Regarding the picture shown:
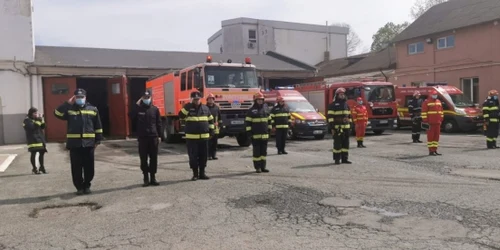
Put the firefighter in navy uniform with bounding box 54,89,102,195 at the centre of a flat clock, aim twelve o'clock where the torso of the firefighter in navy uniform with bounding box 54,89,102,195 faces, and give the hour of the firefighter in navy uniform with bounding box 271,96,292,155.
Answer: the firefighter in navy uniform with bounding box 271,96,292,155 is roughly at 8 o'clock from the firefighter in navy uniform with bounding box 54,89,102,195.

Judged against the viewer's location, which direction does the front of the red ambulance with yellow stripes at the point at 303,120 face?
facing the viewer and to the right of the viewer

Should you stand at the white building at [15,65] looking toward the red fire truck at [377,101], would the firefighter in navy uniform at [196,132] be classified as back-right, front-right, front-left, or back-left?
front-right

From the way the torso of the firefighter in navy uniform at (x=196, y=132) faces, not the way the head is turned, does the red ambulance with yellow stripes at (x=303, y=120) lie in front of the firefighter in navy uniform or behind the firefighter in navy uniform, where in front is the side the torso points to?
behind

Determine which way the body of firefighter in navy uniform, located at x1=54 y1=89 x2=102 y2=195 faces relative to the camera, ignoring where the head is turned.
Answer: toward the camera

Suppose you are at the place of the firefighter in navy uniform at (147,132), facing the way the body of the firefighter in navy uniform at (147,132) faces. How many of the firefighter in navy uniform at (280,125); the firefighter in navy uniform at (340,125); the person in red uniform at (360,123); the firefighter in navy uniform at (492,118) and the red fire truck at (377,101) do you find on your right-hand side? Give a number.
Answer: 0

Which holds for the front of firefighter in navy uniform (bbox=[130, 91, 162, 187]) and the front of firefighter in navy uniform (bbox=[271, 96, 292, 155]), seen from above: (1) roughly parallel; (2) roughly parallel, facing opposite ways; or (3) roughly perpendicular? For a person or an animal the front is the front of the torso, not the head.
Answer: roughly parallel

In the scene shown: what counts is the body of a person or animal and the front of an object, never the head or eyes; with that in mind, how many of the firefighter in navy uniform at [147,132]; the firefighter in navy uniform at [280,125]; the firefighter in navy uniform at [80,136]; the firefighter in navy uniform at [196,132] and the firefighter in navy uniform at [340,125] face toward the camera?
5

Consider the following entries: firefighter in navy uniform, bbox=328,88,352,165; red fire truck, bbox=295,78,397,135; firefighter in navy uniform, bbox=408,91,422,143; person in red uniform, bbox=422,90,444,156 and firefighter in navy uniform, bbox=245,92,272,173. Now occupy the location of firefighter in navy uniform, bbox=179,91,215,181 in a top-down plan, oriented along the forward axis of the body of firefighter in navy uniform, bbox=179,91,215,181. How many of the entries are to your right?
0

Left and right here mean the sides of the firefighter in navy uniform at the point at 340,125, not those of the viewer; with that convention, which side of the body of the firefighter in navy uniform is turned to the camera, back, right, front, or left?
front

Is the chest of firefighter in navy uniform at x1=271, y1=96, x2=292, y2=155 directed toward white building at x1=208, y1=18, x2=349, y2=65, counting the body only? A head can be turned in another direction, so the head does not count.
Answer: no

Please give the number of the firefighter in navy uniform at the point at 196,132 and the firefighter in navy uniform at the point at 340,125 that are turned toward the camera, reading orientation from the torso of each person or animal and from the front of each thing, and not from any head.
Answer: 2

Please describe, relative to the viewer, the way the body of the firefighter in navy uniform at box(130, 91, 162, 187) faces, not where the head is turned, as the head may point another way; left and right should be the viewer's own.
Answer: facing the viewer

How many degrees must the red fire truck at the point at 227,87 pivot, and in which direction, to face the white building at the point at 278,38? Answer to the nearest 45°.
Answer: approximately 135° to its left

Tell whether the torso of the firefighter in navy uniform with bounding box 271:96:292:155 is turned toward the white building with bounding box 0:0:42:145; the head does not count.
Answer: no

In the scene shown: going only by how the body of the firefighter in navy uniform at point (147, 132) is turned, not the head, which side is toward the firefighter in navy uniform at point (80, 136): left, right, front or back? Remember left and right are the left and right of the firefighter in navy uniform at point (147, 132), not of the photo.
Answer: right
